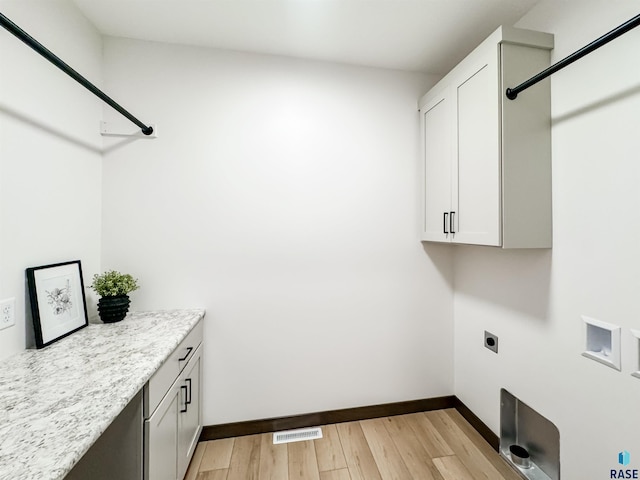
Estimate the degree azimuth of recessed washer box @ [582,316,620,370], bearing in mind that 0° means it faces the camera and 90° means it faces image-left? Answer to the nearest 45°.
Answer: approximately 45°

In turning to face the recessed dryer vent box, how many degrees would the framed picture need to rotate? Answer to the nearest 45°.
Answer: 0° — it already faces it

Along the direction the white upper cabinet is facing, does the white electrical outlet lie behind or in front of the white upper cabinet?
in front

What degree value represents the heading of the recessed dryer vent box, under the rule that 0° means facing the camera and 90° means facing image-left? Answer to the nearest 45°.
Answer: approximately 45°

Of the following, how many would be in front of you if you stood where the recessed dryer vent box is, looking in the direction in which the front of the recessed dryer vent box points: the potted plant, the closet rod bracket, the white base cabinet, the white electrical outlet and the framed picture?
5

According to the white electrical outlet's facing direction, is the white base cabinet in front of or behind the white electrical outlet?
in front

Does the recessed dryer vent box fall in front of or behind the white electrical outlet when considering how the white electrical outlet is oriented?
in front

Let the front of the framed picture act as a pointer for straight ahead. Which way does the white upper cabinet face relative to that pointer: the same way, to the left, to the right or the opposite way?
the opposite way
